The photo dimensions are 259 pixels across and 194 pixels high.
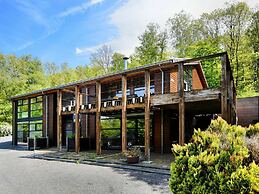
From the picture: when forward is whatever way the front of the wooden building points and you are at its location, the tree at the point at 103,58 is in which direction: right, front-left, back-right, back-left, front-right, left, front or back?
back-right

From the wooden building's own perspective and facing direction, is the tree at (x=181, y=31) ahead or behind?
behind

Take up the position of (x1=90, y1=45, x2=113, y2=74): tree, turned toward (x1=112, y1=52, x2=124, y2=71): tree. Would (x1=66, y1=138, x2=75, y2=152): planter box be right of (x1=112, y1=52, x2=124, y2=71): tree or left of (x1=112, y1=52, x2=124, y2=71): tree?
right

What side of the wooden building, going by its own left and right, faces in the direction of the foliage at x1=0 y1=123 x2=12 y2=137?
right

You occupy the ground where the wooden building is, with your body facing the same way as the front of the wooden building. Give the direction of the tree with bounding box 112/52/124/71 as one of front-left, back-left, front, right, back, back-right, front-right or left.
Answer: back-right

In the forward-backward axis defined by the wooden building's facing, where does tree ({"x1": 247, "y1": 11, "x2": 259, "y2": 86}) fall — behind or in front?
behind

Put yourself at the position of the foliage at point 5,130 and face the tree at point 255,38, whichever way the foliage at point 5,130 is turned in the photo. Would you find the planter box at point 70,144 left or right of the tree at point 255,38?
right

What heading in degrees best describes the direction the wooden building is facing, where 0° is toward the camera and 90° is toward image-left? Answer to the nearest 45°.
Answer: approximately 45°

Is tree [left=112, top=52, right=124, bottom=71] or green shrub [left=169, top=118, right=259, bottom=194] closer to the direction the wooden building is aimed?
the green shrub

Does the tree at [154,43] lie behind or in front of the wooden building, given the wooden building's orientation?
behind
